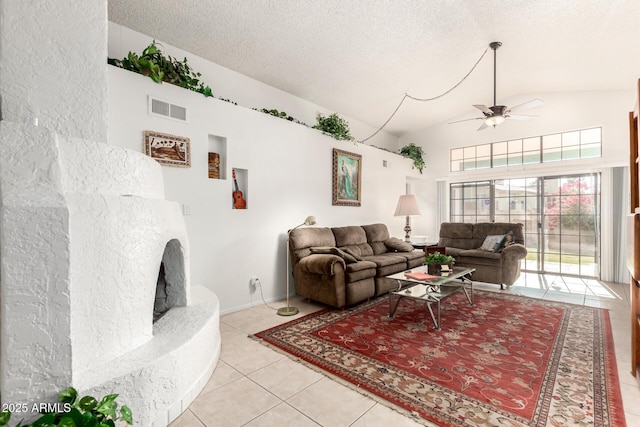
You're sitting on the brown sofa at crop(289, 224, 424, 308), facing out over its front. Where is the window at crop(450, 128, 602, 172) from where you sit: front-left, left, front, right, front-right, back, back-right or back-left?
left

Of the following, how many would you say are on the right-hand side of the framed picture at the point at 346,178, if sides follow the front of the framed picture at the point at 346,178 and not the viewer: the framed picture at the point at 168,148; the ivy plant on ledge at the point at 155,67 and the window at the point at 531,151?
2

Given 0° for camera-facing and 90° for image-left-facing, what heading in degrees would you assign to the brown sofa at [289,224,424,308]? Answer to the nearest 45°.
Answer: approximately 315°

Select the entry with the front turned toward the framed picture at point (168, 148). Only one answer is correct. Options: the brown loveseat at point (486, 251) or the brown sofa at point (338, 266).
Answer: the brown loveseat at point (486, 251)

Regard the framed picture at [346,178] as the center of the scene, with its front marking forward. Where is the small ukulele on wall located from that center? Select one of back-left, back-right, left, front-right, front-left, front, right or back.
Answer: right

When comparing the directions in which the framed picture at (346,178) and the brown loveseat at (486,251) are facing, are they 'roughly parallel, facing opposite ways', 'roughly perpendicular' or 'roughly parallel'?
roughly perpendicular

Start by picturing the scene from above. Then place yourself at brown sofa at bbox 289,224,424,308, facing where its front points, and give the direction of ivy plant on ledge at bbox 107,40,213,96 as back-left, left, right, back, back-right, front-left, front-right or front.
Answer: right

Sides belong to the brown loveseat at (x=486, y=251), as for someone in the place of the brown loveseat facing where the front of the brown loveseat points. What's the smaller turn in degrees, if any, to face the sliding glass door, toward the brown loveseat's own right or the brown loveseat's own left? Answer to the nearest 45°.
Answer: approximately 180°

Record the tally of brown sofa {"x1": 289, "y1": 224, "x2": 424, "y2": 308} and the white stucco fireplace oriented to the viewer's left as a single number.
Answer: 0

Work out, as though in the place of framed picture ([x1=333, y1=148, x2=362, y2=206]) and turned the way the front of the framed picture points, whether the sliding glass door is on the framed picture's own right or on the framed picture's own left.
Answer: on the framed picture's own left

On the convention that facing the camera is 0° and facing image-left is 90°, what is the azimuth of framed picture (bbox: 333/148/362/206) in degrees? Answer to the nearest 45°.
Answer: approximately 315°

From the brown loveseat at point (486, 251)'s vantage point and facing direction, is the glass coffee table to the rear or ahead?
ahead

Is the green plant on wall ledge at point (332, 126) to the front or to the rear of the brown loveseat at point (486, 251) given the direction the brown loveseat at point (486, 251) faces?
to the front
